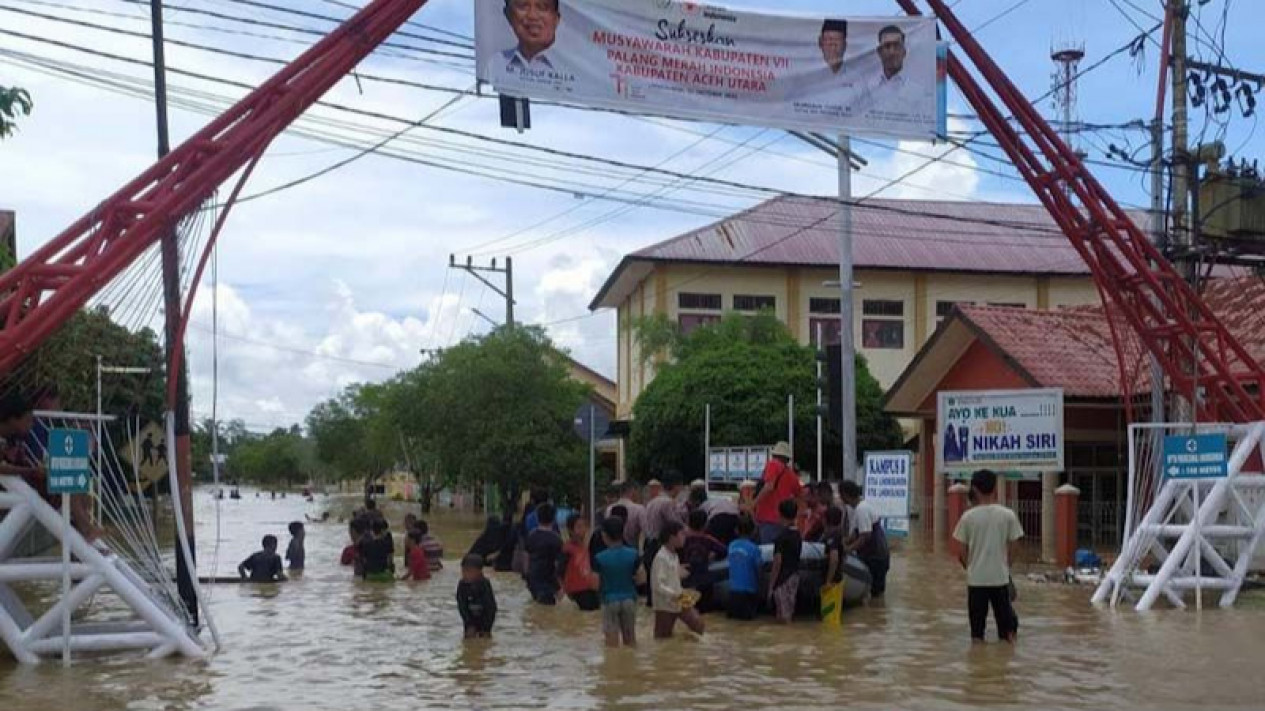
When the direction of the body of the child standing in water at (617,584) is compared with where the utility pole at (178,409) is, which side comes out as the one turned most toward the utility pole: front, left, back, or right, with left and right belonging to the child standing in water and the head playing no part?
left

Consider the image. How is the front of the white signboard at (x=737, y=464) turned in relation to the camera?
facing the viewer

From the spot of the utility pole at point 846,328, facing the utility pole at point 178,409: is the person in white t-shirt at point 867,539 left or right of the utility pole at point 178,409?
left

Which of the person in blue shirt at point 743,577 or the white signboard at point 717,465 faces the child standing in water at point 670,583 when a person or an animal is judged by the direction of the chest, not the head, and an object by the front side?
the white signboard

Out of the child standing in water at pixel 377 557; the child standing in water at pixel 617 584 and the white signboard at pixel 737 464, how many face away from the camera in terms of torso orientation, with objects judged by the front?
2

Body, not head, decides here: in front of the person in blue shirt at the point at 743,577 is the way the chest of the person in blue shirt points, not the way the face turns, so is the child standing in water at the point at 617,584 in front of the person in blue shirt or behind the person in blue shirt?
behind

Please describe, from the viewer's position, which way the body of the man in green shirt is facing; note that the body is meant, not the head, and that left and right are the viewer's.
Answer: facing away from the viewer

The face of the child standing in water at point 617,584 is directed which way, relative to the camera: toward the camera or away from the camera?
away from the camera

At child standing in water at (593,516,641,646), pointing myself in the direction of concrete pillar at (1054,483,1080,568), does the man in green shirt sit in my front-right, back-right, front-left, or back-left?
front-right

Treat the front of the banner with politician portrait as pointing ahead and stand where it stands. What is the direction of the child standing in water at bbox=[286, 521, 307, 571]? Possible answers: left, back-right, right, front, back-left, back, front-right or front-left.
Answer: back-right

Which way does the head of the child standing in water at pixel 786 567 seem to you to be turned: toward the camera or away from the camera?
away from the camera

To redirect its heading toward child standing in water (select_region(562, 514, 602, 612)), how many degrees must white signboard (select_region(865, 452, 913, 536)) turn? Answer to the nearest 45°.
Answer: approximately 45° to its right

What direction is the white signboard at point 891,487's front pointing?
toward the camera

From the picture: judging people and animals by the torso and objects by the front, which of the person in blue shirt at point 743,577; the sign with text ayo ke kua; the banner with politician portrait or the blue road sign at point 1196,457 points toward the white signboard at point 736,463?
the person in blue shirt

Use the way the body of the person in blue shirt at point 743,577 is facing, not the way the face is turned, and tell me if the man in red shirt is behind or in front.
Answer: in front

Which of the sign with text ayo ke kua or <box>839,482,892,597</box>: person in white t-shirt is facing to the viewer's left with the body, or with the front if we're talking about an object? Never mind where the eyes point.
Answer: the person in white t-shirt
